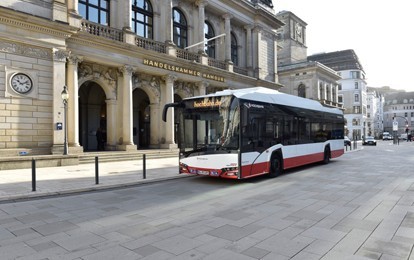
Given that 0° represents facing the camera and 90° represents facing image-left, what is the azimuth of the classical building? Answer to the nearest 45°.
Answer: approximately 315°

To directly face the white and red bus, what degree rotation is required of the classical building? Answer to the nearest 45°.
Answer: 0° — it already faces it

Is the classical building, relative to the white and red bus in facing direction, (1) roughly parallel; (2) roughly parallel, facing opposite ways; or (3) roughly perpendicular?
roughly perpendicular

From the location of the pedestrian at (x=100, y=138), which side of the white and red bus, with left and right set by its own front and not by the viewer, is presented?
right

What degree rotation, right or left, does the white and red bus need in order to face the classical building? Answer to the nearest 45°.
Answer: approximately 90° to its right

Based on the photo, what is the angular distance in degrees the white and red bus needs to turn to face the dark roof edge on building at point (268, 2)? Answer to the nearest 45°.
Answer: approximately 135° to its right

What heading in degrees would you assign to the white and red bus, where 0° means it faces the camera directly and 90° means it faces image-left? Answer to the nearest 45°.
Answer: approximately 45°
